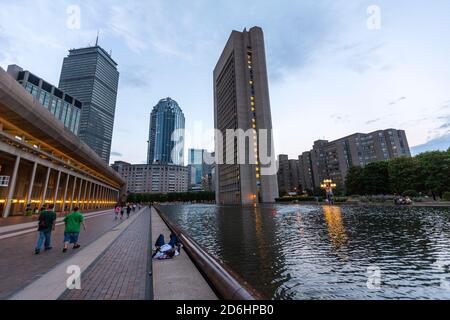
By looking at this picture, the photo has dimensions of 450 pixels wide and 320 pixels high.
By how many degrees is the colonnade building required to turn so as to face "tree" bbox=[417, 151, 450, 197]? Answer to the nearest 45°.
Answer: approximately 45° to its right

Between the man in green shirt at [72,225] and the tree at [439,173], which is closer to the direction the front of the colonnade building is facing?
the tree

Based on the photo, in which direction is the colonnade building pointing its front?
to the viewer's right

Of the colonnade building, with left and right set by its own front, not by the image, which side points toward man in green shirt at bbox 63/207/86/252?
right
